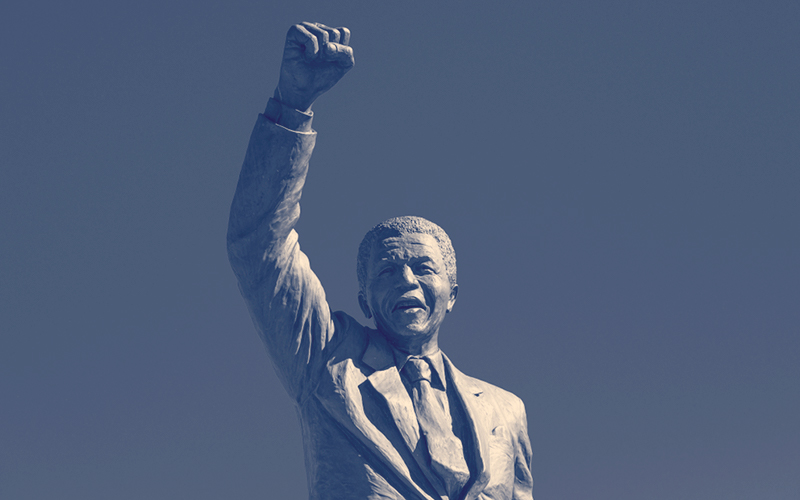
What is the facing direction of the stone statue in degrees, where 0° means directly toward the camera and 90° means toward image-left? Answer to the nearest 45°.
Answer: approximately 0°
